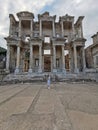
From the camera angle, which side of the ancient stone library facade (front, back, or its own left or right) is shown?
front
